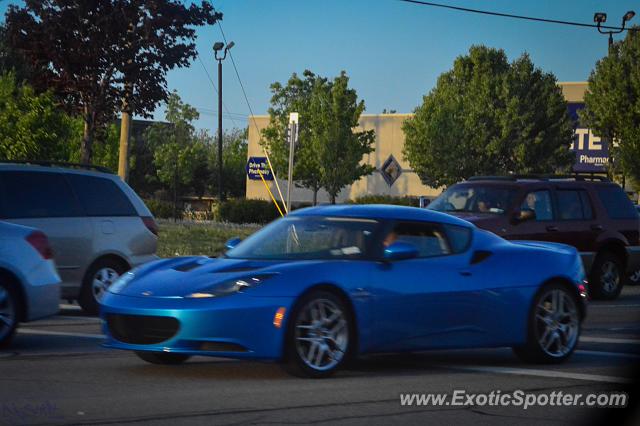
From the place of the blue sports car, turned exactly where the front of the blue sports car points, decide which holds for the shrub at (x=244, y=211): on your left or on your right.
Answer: on your right

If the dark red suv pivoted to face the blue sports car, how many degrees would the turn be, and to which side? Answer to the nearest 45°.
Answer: approximately 45° to its left

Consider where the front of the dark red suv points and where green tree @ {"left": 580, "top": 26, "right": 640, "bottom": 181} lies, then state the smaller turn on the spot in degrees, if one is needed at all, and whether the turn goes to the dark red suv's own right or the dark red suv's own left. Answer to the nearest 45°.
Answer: approximately 135° to the dark red suv's own right

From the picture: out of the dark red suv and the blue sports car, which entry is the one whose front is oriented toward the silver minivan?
the dark red suv

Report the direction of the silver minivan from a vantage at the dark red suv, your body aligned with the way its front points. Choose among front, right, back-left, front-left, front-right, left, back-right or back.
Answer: front

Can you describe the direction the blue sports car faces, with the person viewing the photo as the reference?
facing the viewer and to the left of the viewer

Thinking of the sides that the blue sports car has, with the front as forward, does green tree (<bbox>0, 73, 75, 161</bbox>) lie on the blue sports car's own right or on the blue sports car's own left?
on the blue sports car's own right

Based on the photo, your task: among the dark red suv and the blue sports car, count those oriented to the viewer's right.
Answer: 0

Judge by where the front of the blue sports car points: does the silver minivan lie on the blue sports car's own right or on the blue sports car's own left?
on the blue sports car's own right

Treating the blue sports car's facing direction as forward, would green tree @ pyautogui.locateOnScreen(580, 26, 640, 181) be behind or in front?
behind
